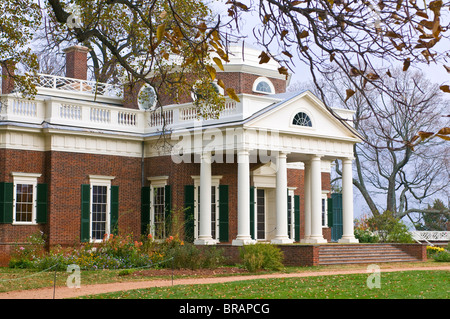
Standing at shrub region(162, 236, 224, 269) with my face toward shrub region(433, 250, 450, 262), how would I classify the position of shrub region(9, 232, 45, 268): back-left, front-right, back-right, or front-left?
back-left

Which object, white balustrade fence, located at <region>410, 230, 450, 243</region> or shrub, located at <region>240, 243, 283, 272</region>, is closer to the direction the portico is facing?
the shrub

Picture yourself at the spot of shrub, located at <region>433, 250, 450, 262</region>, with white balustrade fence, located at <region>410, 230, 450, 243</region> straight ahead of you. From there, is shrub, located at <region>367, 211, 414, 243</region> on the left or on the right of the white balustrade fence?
left

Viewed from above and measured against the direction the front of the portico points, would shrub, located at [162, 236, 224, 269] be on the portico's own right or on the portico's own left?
on the portico's own right

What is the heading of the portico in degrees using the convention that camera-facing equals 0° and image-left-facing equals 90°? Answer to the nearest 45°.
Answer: approximately 315°

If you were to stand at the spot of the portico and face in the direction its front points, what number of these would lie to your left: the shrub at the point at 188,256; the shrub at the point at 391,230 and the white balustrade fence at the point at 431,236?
2

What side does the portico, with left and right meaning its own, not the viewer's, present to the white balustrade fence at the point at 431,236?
left

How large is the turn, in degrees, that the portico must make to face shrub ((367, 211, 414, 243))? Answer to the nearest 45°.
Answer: approximately 90° to its left

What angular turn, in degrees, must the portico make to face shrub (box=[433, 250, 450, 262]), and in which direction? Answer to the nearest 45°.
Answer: approximately 45° to its left

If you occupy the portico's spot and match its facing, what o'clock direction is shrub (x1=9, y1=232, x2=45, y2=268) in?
The shrub is roughly at 4 o'clock from the portico.

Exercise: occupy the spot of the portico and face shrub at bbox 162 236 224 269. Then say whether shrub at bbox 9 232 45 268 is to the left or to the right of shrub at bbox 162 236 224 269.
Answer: right

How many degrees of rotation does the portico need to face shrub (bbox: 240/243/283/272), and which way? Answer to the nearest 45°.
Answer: approximately 45° to its right
